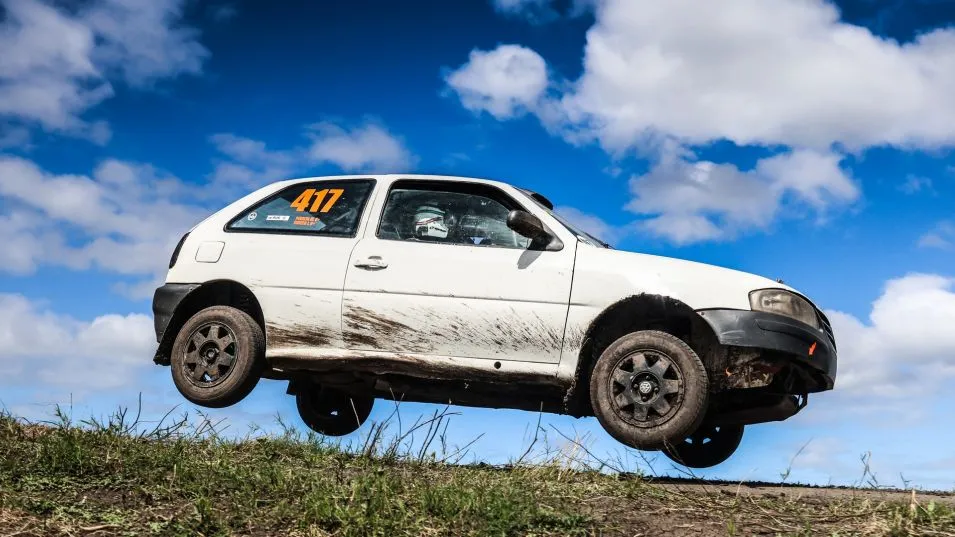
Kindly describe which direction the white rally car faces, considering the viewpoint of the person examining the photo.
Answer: facing to the right of the viewer
